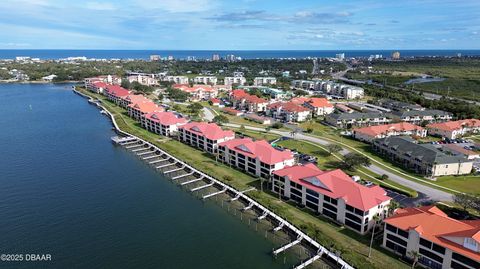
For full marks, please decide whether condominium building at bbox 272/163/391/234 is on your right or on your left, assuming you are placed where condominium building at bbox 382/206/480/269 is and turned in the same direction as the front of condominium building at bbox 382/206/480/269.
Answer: on your right

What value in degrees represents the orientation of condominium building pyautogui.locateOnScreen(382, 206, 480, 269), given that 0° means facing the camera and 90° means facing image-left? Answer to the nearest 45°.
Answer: approximately 45°
